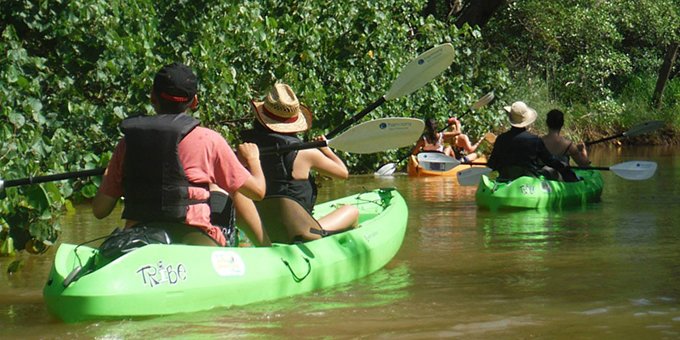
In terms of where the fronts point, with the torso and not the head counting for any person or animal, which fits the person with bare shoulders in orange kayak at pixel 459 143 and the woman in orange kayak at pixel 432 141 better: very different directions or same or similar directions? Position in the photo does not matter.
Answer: same or similar directions

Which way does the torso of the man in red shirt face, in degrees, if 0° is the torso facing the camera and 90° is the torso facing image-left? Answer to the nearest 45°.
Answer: approximately 225°

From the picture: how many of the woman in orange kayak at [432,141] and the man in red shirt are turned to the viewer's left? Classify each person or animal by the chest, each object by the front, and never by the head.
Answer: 0

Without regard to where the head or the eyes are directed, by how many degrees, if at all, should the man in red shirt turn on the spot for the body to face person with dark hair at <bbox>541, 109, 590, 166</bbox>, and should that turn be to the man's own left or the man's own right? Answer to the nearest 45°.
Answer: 0° — they already face them

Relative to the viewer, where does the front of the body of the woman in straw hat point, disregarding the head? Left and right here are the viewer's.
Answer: facing away from the viewer and to the right of the viewer

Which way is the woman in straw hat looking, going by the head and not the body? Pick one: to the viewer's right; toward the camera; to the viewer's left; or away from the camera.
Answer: away from the camera

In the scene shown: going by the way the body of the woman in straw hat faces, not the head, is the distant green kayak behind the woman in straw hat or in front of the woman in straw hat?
in front

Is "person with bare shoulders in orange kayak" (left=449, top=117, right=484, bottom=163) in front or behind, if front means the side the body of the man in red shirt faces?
in front

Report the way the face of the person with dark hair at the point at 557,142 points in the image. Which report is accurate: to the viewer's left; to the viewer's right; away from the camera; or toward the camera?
away from the camera

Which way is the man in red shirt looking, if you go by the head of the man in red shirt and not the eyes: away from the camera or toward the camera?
away from the camera
